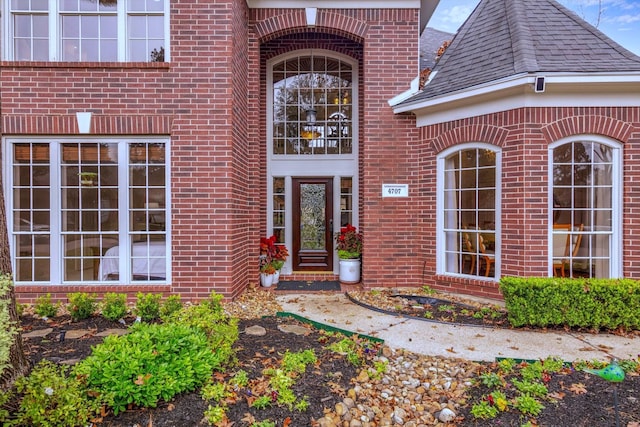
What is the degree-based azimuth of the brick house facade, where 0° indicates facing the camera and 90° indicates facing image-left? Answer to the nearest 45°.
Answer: approximately 0°

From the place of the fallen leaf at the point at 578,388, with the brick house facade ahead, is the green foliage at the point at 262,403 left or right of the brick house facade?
left

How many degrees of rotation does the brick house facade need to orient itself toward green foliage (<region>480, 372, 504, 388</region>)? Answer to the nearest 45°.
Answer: approximately 45° to its left

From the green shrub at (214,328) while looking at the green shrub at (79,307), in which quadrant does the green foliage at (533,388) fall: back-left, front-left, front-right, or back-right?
back-right

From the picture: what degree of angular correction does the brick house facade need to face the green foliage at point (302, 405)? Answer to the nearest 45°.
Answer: approximately 45° to its left

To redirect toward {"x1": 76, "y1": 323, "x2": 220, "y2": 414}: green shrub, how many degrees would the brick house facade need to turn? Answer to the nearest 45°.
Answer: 0° — it already faces it

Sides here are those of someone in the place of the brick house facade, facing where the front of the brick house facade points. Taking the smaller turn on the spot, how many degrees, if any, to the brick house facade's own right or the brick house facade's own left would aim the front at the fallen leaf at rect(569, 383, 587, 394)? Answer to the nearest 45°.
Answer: approximately 45° to the brick house facade's own left

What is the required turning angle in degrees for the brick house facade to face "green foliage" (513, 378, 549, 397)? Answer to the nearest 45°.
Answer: approximately 45° to its left
